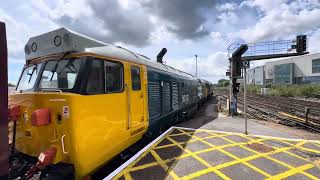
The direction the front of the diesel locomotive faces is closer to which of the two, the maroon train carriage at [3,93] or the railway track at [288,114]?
the maroon train carriage

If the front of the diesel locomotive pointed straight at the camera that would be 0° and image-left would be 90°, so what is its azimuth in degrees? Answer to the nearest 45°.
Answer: approximately 45°

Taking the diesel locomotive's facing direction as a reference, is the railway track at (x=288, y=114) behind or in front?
behind

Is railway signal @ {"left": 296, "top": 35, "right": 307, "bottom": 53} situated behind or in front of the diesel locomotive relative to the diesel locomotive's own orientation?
behind
